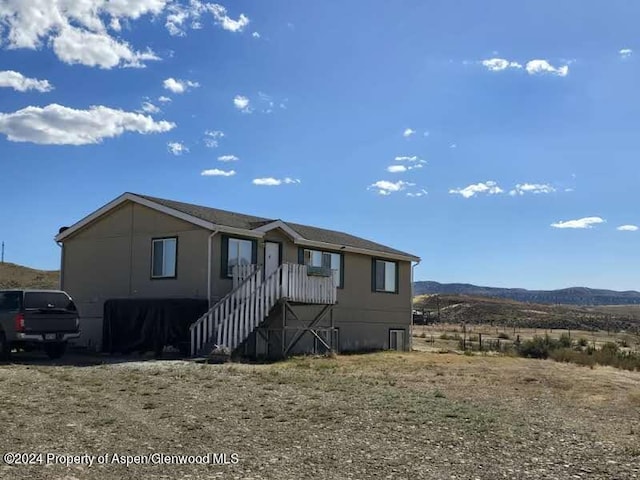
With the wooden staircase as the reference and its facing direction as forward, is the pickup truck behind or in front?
in front

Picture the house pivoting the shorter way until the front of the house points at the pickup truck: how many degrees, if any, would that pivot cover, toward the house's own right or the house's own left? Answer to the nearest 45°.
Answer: approximately 90° to the house's own right

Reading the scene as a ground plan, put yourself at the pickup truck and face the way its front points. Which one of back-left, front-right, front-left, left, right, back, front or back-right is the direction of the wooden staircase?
back-right

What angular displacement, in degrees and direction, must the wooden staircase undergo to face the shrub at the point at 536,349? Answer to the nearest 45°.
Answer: approximately 180°

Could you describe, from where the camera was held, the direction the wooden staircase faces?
facing the viewer and to the left of the viewer

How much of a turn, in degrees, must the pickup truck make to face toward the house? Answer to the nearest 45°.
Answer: approximately 90° to its right

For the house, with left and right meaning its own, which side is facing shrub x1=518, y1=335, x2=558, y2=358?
left

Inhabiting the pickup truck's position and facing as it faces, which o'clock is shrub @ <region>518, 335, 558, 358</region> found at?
The shrub is roughly at 4 o'clock from the pickup truck.

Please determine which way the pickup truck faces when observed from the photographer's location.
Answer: facing away from the viewer and to the left of the viewer

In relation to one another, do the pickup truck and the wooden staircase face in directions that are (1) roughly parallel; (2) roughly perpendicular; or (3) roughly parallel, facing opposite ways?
roughly perpendicular
